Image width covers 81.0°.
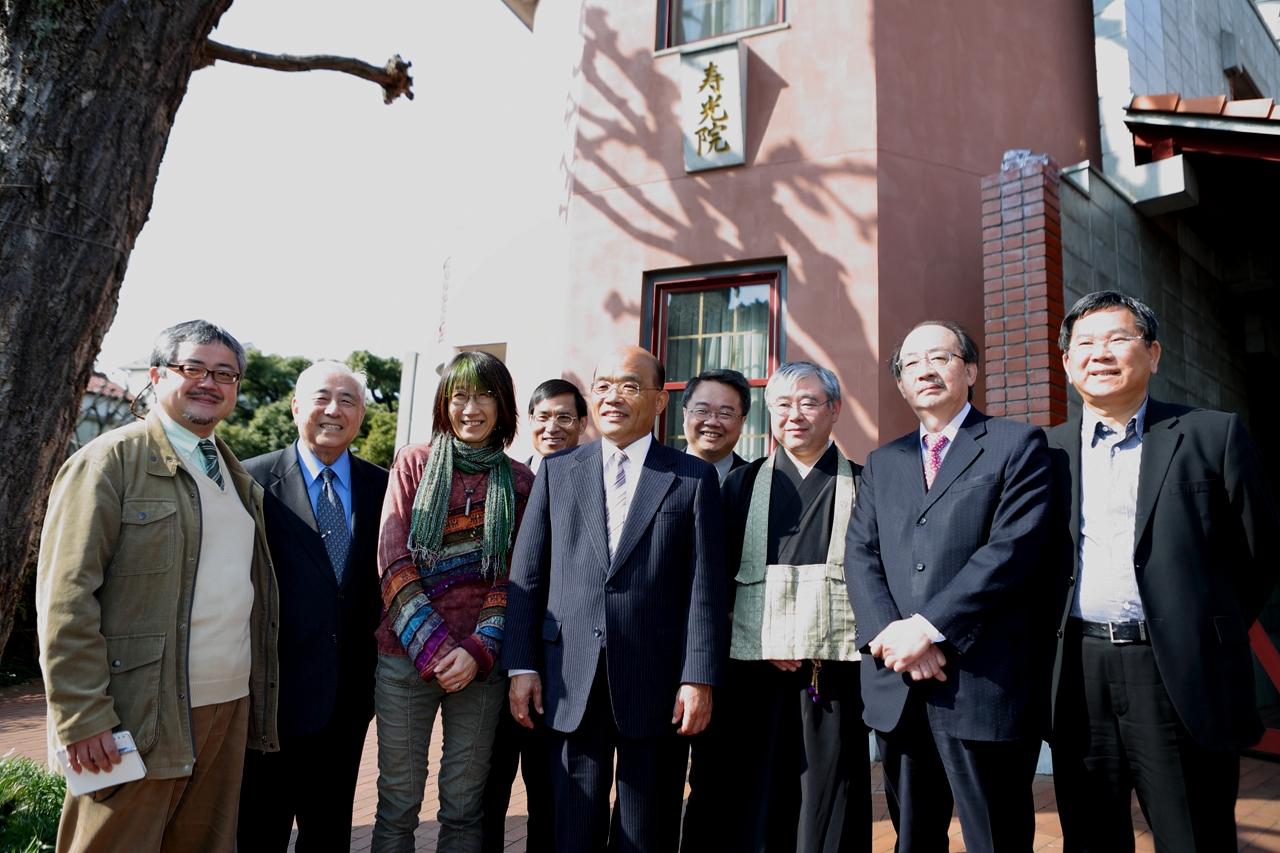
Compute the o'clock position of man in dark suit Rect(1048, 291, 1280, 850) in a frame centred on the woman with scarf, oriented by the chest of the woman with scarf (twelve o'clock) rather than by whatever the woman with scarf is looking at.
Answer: The man in dark suit is roughly at 10 o'clock from the woman with scarf.

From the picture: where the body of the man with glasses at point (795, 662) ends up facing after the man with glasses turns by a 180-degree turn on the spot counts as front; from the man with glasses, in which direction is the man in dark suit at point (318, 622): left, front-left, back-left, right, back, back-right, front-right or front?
left

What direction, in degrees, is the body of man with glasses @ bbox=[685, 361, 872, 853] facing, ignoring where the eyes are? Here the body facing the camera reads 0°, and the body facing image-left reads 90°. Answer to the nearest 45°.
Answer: approximately 0°

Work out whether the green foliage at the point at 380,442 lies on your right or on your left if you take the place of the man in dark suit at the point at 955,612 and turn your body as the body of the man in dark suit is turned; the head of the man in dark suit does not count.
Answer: on your right

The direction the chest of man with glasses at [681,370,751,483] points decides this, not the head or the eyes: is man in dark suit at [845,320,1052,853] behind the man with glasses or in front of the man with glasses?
in front

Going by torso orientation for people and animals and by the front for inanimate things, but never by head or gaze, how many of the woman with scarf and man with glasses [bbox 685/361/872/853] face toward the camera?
2

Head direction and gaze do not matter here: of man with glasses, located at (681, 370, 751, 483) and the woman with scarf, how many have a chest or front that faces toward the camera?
2

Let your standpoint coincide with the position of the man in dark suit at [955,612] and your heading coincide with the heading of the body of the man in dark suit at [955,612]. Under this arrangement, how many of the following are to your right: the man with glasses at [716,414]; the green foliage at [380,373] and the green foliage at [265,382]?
3

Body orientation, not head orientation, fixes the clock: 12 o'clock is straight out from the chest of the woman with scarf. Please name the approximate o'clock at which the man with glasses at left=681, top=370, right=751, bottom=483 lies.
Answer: The man with glasses is roughly at 8 o'clock from the woman with scarf.

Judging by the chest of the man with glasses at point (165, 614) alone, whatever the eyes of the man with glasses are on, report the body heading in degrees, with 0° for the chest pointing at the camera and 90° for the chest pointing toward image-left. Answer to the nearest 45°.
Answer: approximately 315°

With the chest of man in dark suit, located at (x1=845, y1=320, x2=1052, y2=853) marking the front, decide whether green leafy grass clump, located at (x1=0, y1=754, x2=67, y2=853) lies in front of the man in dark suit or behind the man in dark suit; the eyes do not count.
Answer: in front
